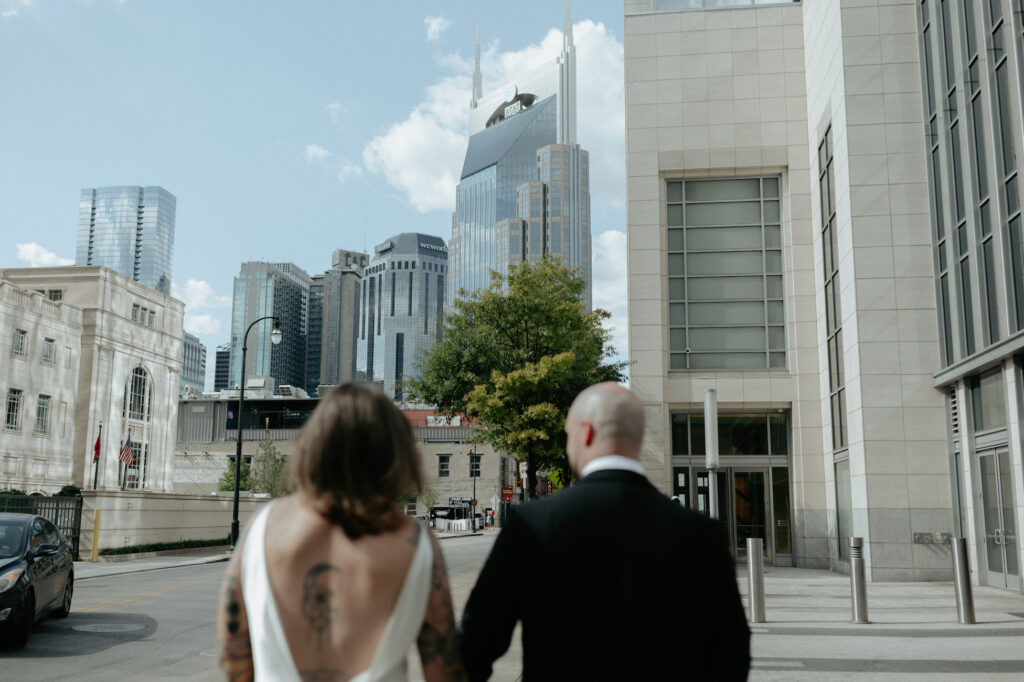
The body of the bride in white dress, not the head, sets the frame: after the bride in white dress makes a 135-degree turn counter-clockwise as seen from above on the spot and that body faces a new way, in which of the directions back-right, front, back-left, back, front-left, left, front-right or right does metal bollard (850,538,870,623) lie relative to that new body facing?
back

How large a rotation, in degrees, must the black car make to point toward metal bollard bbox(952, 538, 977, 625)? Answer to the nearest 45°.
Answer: approximately 135° to its left

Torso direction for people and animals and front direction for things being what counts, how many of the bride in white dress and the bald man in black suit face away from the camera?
2

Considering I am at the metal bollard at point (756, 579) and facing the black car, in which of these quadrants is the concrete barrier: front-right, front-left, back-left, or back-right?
front-right

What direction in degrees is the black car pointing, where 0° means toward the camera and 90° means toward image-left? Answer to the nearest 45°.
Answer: approximately 45°

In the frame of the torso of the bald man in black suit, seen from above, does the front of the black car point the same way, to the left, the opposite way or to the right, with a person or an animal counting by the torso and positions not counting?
the opposite way

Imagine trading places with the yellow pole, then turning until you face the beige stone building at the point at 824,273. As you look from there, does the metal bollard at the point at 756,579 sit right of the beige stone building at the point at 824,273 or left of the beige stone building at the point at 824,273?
right

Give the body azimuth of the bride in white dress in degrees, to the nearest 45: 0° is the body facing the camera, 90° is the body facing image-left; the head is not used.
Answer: approximately 180°

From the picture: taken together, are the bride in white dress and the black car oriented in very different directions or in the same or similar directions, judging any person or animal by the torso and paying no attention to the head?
very different directions

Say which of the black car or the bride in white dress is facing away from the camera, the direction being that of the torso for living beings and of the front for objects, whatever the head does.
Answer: the bride in white dress

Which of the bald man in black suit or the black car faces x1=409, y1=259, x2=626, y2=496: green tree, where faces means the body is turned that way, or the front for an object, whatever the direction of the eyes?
the bald man in black suit

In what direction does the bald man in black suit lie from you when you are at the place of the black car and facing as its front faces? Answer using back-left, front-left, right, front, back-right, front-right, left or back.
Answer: front-left

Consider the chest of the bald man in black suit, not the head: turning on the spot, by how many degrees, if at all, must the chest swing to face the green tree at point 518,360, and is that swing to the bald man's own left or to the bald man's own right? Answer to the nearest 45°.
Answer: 0° — they already face it

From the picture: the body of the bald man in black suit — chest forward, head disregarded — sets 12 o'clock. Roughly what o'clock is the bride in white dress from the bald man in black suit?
The bride in white dress is roughly at 8 o'clock from the bald man in black suit.

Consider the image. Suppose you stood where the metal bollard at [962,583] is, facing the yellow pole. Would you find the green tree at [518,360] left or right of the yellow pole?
right

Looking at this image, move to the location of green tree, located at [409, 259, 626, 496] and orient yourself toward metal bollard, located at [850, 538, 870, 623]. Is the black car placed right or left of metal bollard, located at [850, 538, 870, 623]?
right

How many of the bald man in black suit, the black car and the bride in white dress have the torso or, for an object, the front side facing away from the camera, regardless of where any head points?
2

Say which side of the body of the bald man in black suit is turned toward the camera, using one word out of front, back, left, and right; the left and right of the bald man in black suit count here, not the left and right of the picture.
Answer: back

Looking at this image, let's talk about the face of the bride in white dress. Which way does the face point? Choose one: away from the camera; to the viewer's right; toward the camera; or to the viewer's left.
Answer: away from the camera
